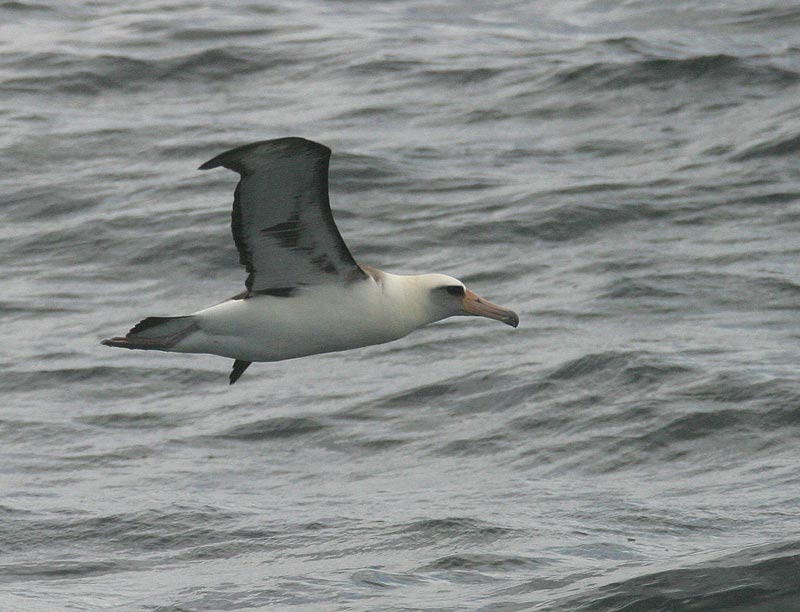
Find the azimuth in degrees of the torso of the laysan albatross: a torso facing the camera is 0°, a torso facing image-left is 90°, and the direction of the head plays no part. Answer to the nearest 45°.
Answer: approximately 270°
